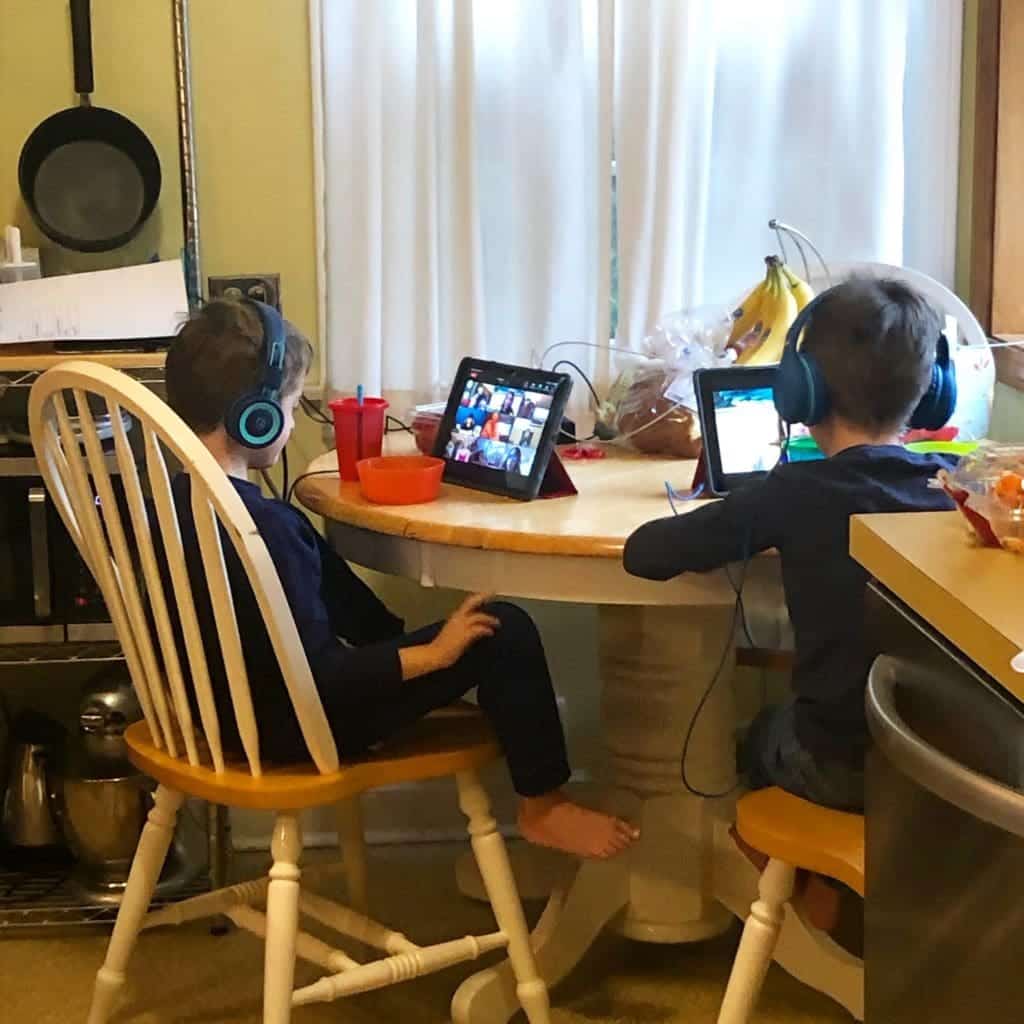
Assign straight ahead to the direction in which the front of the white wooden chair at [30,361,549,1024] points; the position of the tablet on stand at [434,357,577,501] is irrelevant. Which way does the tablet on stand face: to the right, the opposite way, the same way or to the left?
the opposite way

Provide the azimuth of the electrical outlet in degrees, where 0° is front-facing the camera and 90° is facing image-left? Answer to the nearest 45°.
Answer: approximately 0°

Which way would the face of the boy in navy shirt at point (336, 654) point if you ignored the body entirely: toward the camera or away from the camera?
away from the camera

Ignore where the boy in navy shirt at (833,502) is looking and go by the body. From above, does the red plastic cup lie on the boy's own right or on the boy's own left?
on the boy's own left

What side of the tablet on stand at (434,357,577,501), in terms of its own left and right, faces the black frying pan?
right

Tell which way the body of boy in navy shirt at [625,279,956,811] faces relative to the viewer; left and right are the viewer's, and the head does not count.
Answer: facing away from the viewer

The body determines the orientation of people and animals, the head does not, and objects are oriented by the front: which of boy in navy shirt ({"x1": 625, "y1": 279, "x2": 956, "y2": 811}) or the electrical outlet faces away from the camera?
the boy in navy shirt

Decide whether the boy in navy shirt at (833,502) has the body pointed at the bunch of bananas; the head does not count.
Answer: yes

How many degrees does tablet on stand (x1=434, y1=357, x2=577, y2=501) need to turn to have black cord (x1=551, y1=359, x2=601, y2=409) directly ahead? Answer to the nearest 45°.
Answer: approximately 135° to its right

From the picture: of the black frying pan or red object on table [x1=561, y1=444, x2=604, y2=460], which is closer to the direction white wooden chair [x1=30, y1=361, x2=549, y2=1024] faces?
the red object on table

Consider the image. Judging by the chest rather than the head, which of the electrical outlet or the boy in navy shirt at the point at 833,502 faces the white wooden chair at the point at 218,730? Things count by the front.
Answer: the electrical outlet

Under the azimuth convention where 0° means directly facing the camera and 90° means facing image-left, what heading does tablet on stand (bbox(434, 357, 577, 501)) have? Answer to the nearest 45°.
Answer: approximately 45°

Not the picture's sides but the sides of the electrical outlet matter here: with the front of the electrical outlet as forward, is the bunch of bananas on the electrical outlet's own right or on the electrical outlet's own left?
on the electrical outlet's own left
